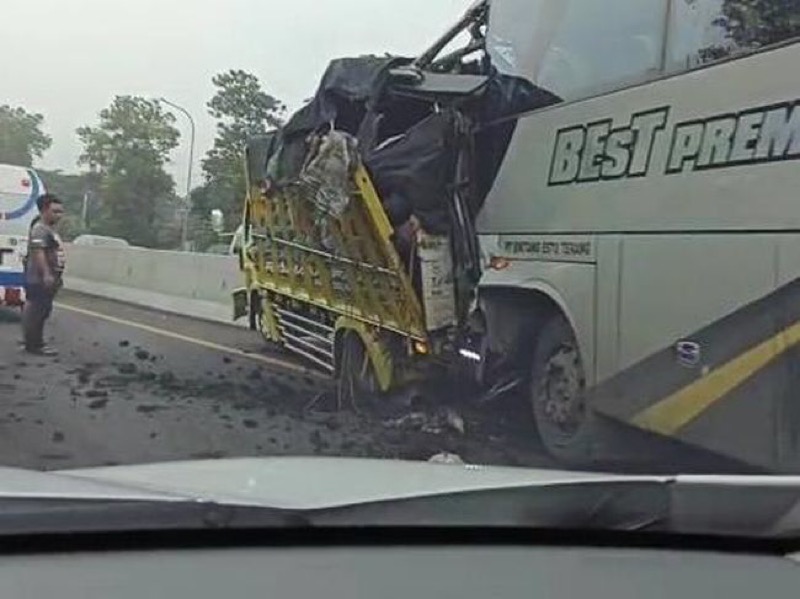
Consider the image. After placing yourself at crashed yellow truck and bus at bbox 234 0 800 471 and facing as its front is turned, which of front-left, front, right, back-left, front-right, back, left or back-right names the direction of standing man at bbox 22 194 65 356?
front-left

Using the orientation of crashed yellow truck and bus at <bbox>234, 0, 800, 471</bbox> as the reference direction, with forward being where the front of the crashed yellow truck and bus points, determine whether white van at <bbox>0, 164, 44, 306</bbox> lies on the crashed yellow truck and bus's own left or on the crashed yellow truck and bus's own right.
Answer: on the crashed yellow truck and bus's own left

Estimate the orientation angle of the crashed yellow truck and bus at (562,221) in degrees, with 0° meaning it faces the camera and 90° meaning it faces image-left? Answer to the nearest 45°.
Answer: approximately 135°

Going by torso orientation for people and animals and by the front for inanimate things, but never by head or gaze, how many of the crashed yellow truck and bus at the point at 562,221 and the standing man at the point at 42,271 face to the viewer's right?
1

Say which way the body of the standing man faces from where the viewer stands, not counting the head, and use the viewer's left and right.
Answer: facing to the right of the viewer

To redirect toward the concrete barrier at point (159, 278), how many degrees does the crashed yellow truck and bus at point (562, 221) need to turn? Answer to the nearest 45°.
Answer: approximately 45° to its left
